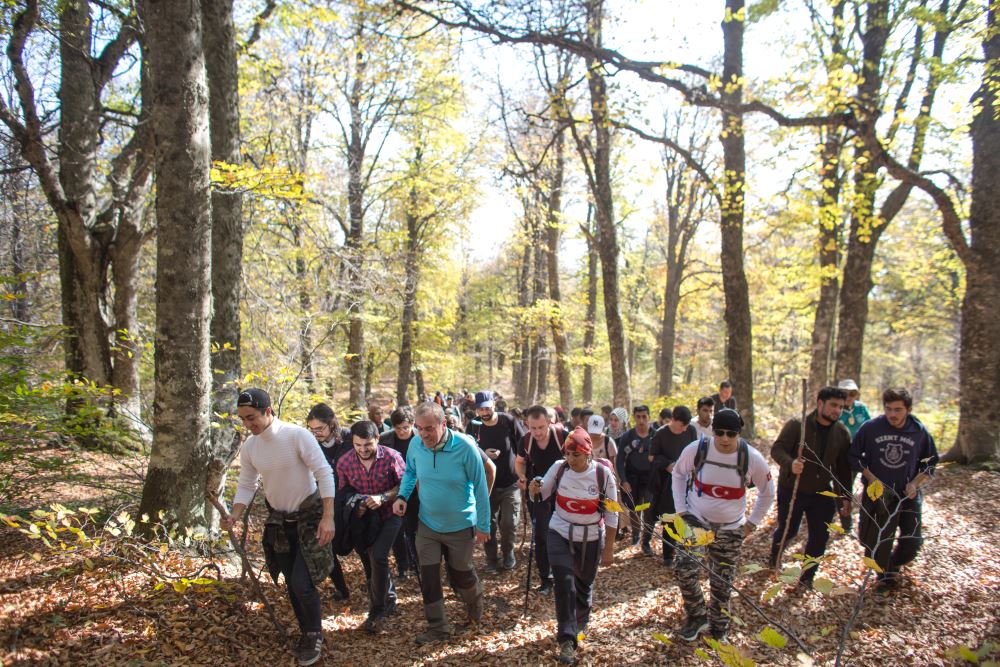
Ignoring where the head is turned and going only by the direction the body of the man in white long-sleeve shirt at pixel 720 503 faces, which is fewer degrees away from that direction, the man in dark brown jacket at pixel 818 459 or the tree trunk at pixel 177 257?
the tree trunk

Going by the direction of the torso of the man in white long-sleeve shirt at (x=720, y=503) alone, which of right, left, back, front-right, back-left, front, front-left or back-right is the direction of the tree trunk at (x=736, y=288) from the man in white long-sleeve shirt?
back

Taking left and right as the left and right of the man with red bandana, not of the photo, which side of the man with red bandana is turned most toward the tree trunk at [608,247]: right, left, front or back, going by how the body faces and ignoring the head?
back

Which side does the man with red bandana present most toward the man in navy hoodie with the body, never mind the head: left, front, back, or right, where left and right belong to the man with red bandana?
left

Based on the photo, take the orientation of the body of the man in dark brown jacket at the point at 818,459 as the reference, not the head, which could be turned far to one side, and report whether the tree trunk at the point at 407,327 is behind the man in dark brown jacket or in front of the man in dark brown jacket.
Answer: behind

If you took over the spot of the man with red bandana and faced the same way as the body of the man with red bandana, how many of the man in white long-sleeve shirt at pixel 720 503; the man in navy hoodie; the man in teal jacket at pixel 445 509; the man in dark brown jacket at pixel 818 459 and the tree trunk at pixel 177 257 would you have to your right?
2

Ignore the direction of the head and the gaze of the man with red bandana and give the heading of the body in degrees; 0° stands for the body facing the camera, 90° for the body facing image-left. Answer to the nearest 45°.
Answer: approximately 0°
